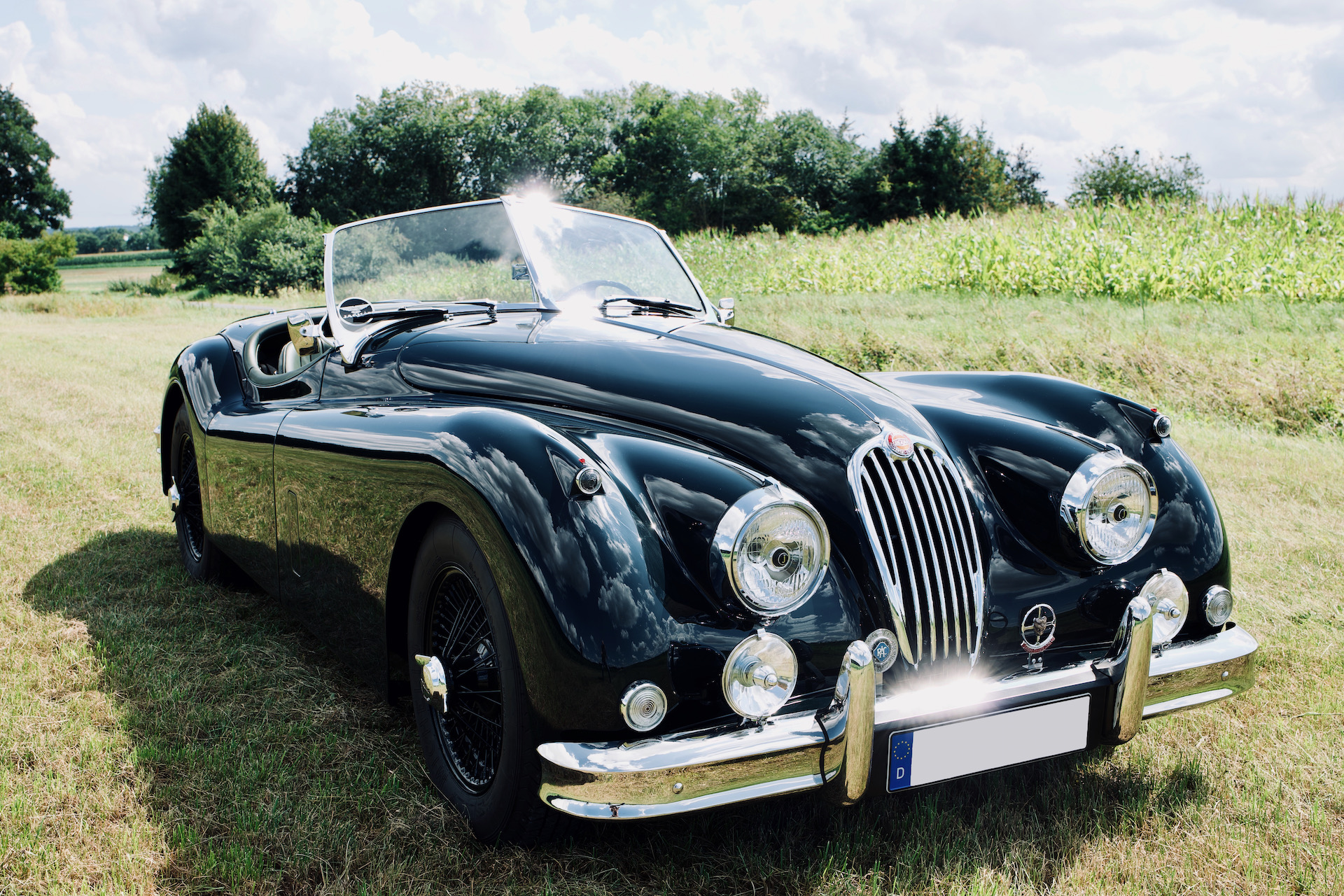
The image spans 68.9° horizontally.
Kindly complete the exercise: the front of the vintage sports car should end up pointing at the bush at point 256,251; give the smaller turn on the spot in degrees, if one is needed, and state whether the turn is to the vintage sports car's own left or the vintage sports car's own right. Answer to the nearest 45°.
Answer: approximately 180°

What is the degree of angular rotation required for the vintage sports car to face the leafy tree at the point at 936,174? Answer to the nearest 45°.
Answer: approximately 135° to its left

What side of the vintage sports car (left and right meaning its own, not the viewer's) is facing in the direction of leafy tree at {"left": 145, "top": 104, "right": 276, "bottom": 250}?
back

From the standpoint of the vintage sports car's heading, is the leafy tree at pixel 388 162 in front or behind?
behind

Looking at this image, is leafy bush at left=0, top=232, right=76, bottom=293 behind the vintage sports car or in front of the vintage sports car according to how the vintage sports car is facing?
behind
